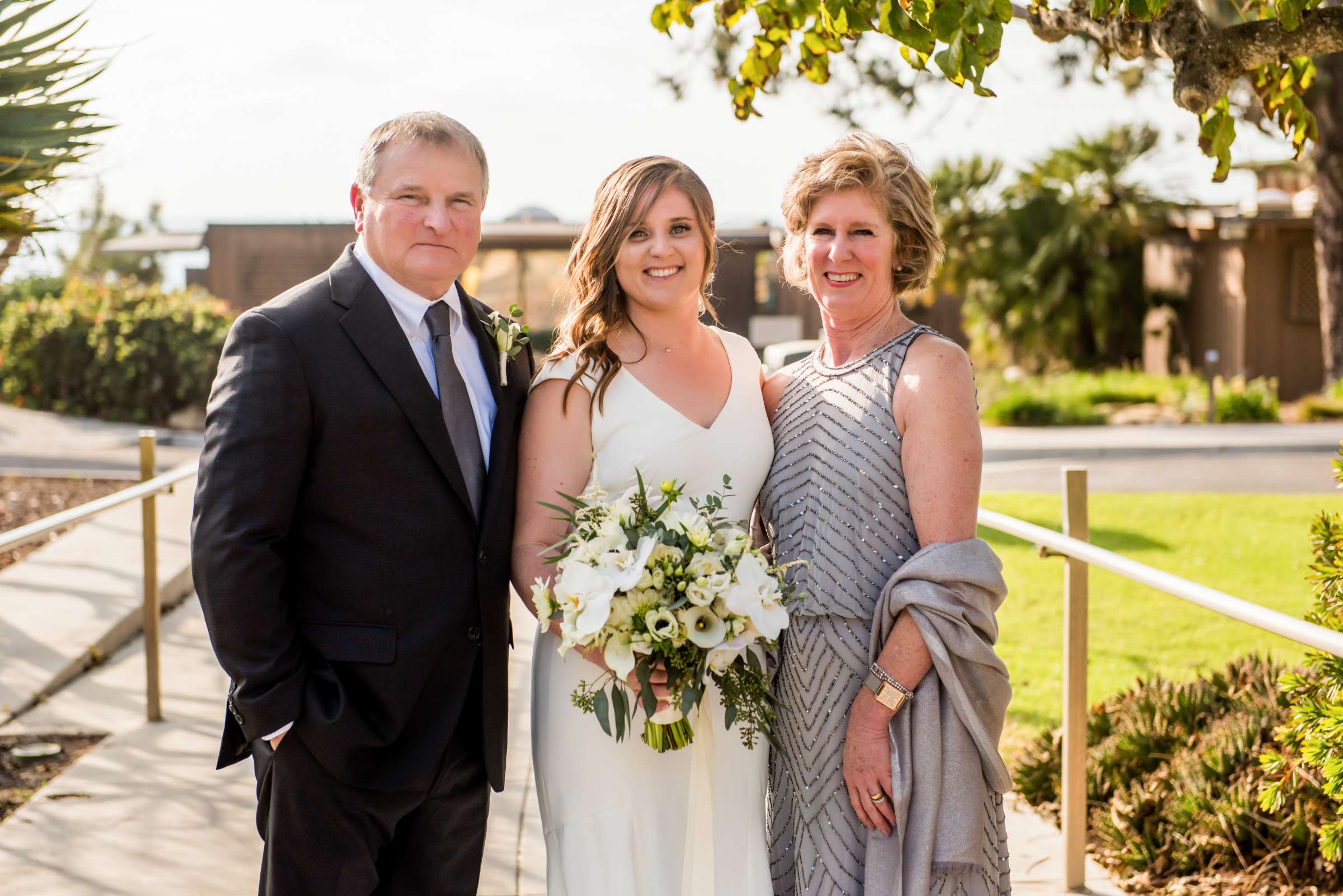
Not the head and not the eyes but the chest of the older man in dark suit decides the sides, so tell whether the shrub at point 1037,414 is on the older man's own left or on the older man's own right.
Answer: on the older man's own left

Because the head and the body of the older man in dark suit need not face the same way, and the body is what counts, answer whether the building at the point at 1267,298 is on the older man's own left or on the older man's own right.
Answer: on the older man's own left

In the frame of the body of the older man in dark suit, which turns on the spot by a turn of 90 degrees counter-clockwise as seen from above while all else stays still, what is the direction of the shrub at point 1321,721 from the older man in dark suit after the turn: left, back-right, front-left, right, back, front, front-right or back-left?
front-right

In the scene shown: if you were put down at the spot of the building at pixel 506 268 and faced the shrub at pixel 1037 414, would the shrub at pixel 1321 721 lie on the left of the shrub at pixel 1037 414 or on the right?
right

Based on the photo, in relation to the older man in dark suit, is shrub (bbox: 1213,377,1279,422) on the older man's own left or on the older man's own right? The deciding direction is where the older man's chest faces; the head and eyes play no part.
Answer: on the older man's own left

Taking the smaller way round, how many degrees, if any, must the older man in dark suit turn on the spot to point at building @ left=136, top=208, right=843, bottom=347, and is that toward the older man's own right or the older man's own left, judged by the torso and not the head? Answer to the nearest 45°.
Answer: approximately 135° to the older man's own left

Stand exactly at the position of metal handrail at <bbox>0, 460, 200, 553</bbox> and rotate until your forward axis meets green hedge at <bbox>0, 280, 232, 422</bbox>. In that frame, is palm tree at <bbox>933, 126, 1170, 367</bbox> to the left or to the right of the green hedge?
right

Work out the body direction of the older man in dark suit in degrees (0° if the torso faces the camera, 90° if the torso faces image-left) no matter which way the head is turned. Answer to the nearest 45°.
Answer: approximately 315°
